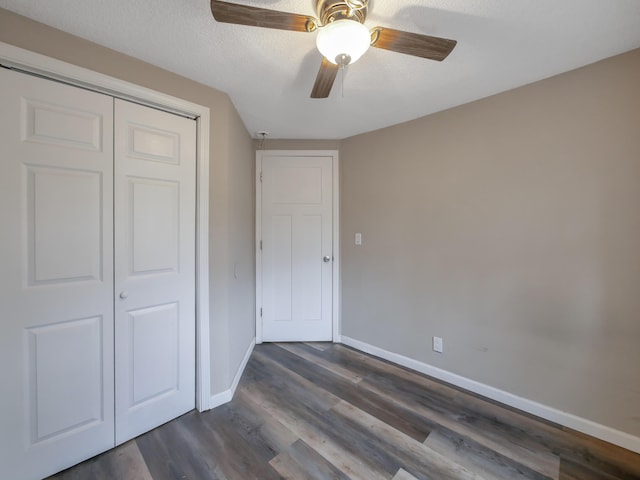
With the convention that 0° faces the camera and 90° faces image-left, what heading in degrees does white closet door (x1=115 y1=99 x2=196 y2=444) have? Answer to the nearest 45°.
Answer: approximately 315°

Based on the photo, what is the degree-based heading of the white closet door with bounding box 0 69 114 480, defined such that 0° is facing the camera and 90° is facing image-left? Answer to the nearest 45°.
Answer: approximately 315°
